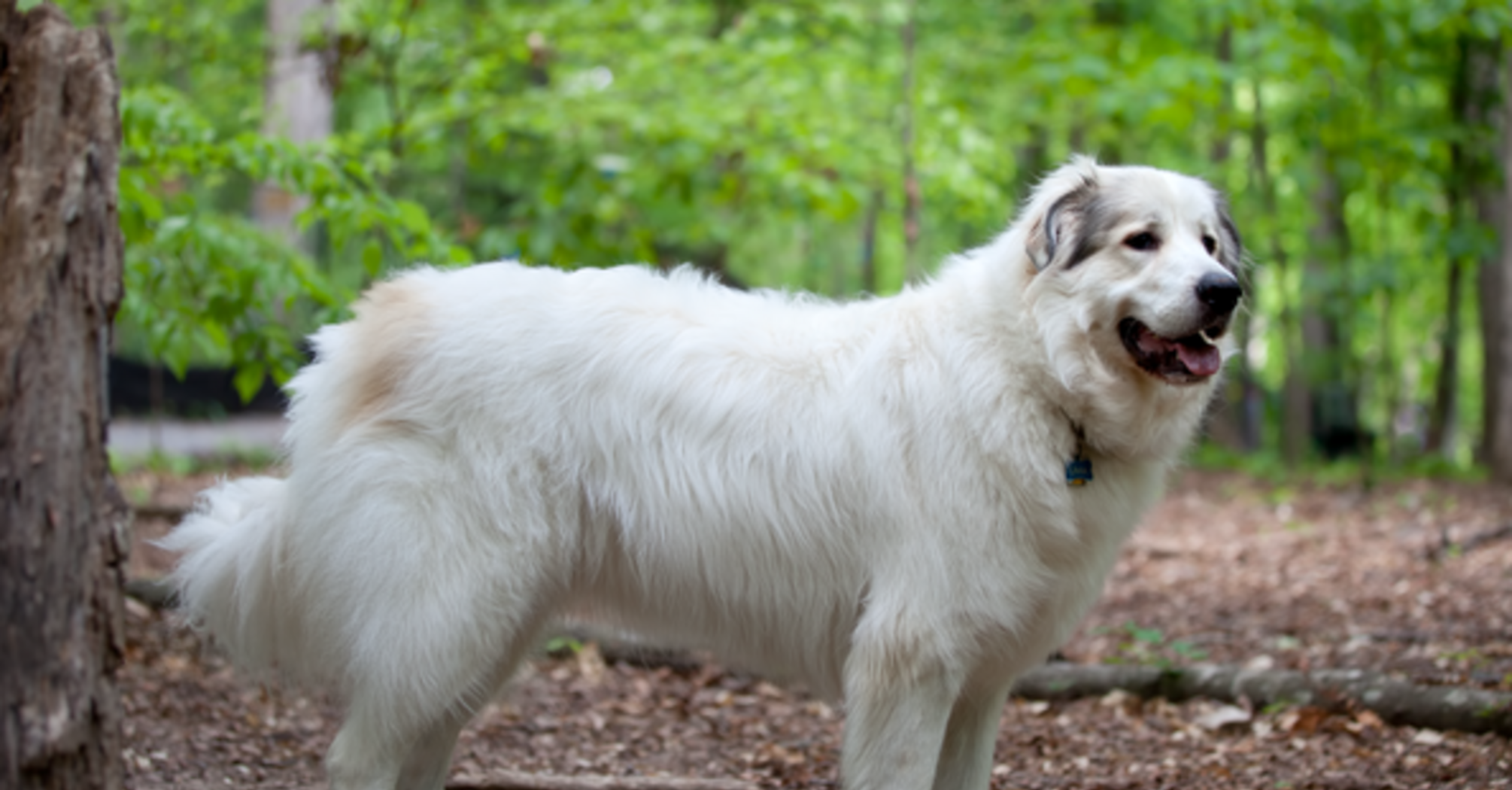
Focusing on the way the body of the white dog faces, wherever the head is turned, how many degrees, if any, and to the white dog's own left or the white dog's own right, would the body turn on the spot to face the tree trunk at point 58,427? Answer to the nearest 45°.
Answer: approximately 135° to the white dog's own right

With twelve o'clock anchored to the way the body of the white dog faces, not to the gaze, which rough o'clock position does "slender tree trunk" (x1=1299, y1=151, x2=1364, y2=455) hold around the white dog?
The slender tree trunk is roughly at 10 o'clock from the white dog.

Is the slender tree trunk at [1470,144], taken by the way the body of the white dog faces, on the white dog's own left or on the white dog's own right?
on the white dog's own left

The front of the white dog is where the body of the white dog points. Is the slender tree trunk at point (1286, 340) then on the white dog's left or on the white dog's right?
on the white dog's left

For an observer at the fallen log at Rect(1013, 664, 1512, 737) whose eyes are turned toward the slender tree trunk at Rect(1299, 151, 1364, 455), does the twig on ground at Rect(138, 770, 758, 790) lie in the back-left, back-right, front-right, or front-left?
back-left

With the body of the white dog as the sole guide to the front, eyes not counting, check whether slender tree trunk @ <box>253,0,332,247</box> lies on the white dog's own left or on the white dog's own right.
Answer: on the white dog's own left

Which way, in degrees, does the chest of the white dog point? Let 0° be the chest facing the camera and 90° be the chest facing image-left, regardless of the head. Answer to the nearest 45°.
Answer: approximately 270°

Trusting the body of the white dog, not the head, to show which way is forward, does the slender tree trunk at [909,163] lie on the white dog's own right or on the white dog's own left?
on the white dog's own left
